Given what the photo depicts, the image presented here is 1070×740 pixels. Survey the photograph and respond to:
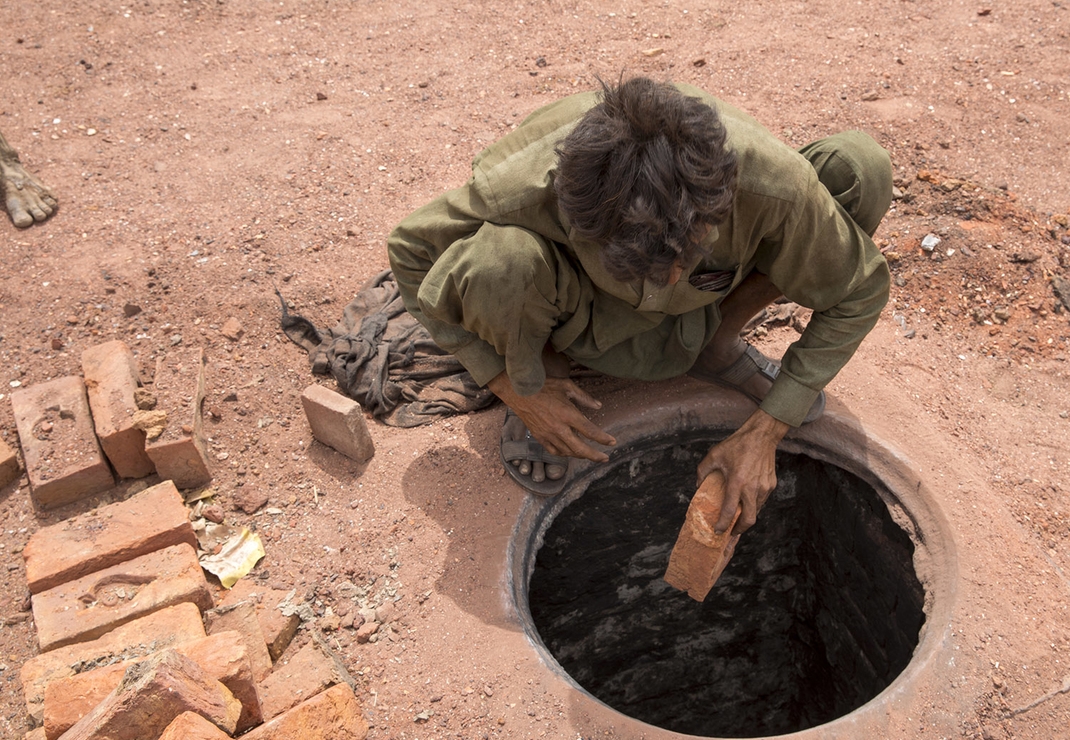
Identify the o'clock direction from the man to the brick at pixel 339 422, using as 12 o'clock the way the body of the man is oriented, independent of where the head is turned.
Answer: The brick is roughly at 3 o'clock from the man.

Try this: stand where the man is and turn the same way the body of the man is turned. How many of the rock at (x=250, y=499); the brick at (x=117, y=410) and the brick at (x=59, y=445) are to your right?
3

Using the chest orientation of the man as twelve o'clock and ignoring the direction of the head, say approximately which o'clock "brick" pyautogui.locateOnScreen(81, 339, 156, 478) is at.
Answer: The brick is roughly at 3 o'clock from the man.

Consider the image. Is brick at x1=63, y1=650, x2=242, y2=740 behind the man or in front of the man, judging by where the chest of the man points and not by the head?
in front

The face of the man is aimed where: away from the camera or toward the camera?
toward the camera

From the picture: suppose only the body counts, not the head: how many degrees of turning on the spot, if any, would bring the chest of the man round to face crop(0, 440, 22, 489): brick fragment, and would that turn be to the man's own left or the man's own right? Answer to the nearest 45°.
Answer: approximately 90° to the man's own right

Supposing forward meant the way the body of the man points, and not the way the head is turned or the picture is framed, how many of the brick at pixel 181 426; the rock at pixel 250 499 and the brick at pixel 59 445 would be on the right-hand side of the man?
3

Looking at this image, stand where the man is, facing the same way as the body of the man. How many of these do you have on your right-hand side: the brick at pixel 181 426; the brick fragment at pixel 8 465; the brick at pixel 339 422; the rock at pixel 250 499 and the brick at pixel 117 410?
5

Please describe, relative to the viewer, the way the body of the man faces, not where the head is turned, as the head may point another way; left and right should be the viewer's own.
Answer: facing the viewer

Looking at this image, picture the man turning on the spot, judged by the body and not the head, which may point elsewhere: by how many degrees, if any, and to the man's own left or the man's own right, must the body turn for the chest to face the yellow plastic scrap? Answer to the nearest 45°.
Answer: approximately 90° to the man's own right

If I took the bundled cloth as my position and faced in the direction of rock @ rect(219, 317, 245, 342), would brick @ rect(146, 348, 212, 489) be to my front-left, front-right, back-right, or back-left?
front-left

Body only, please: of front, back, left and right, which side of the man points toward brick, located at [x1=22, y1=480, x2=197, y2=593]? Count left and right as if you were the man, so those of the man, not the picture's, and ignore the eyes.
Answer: right

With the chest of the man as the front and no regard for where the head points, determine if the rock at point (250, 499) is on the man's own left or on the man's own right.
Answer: on the man's own right
